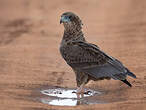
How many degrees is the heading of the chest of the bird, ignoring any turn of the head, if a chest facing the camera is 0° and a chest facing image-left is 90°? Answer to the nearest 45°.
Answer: approximately 90°
